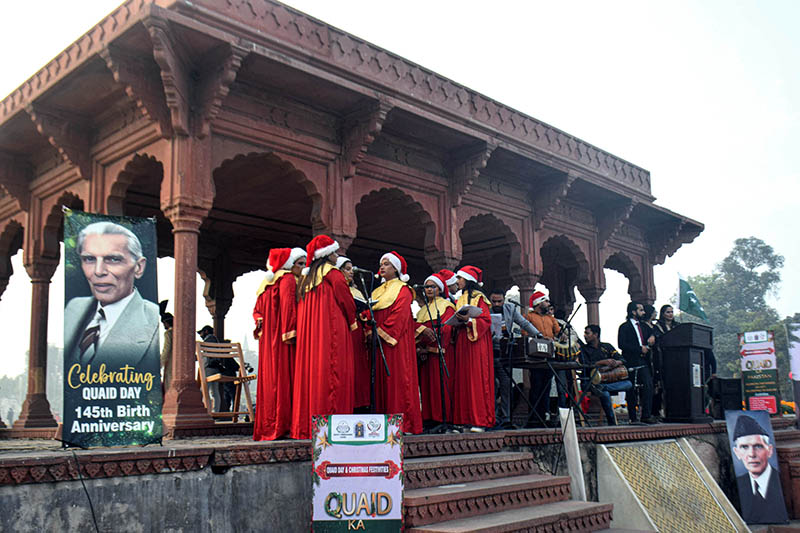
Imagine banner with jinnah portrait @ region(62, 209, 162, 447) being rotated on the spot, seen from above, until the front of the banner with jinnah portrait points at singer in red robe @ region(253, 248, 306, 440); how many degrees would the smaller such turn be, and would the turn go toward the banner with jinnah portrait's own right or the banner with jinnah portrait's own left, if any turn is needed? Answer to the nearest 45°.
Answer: approximately 135° to the banner with jinnah portrait's own left

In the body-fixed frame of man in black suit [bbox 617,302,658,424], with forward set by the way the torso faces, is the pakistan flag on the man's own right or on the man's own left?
on the man's own left

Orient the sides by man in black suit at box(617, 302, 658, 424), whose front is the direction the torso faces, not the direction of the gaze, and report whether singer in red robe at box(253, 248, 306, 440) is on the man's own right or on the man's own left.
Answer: on the man's own right

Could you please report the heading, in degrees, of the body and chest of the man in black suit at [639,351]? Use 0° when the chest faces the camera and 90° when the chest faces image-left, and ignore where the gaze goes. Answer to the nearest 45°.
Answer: approximately 315°

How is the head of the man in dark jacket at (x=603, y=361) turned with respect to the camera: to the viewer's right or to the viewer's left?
to the viewer's left

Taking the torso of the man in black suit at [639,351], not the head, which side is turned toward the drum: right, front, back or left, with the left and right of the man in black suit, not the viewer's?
right

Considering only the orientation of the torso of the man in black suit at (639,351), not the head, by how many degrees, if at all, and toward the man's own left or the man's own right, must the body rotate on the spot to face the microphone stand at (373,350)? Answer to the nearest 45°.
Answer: approximately 90° to the man's own right
